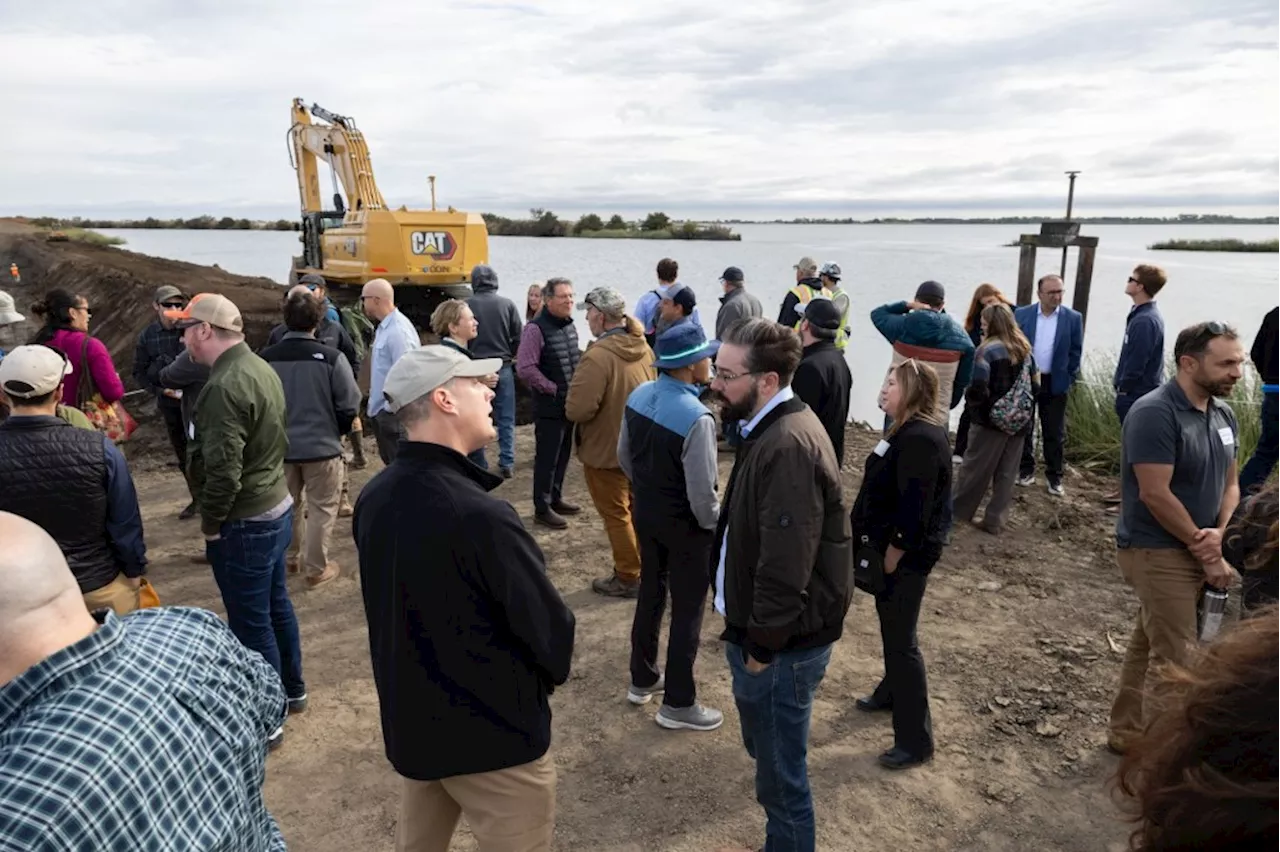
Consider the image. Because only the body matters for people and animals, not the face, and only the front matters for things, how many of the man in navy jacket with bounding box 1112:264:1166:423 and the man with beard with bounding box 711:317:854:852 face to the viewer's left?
2

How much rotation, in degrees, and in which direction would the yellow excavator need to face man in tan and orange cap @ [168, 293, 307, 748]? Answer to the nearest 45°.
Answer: approximately 135° to its left

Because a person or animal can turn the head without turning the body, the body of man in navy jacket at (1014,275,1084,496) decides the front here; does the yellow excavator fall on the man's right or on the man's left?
on the man's right

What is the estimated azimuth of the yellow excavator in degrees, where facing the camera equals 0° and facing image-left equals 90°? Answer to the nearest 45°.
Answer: approximately 135°

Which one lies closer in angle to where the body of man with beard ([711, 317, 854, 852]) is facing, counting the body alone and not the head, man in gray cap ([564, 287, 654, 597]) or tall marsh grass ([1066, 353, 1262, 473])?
the man in gray cap

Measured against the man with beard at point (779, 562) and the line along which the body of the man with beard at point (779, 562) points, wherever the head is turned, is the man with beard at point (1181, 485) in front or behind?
behind

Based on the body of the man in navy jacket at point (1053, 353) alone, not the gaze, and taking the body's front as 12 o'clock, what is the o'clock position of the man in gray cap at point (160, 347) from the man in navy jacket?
The man in gray cap is roughly at 2 o'clock from the man in navy jacket.

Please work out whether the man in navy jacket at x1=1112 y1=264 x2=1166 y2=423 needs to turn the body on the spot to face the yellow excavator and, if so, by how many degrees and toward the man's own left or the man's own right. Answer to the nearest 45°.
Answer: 0° — they already face it

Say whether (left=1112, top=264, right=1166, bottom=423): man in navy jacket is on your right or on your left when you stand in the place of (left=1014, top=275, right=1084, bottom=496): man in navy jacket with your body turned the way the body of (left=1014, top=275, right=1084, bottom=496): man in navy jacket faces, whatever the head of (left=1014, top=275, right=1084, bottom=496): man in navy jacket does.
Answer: on your left

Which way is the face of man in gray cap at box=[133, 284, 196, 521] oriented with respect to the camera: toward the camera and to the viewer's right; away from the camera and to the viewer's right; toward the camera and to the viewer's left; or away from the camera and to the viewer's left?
toward the camera and to the viewer's right

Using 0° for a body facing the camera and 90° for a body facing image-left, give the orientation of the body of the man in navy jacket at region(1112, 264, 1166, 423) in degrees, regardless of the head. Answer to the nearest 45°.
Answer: approximately 90°

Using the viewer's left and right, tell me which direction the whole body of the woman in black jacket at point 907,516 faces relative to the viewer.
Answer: facing to the left of the viewer
